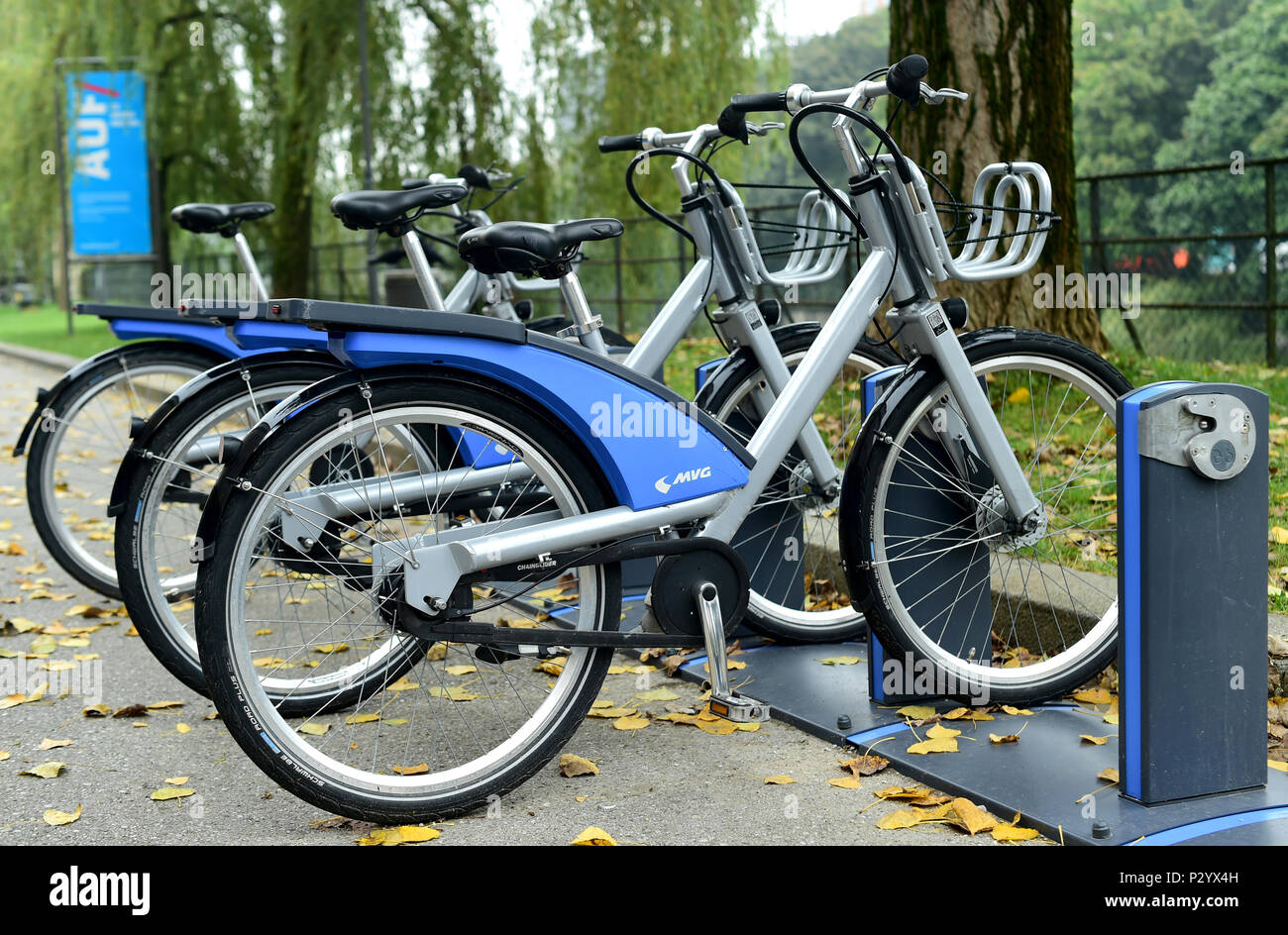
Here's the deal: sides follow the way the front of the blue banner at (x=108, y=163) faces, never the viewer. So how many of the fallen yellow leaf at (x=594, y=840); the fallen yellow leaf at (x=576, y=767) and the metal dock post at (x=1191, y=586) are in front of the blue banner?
3

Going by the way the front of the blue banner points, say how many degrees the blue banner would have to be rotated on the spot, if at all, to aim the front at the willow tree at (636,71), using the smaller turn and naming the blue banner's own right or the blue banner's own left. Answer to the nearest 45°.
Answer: approximately 45° to the blue banner's own left

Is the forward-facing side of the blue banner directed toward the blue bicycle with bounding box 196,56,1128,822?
yes

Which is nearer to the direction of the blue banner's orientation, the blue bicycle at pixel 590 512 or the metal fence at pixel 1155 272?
the blue bicycle

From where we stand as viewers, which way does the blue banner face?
facing the viewer

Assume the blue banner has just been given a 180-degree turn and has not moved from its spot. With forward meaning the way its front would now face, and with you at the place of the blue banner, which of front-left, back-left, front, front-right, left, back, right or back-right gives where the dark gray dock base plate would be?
back

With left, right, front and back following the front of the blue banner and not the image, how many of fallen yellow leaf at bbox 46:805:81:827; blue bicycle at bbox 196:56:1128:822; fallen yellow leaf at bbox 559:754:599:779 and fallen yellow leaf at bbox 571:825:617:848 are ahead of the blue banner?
4

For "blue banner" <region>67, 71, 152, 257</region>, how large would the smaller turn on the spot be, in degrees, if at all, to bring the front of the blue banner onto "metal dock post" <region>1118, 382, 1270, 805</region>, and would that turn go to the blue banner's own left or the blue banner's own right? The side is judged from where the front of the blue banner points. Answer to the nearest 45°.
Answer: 0° — it already faces it

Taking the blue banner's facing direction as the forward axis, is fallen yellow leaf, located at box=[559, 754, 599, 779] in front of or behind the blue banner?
in front

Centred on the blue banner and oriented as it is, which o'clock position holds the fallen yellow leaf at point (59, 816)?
The fallen yellow leaf is roughly at 12 o'clock from the blue banner.

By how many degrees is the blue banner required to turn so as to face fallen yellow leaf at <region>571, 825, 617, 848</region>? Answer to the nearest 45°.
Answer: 0° — it already faces it
